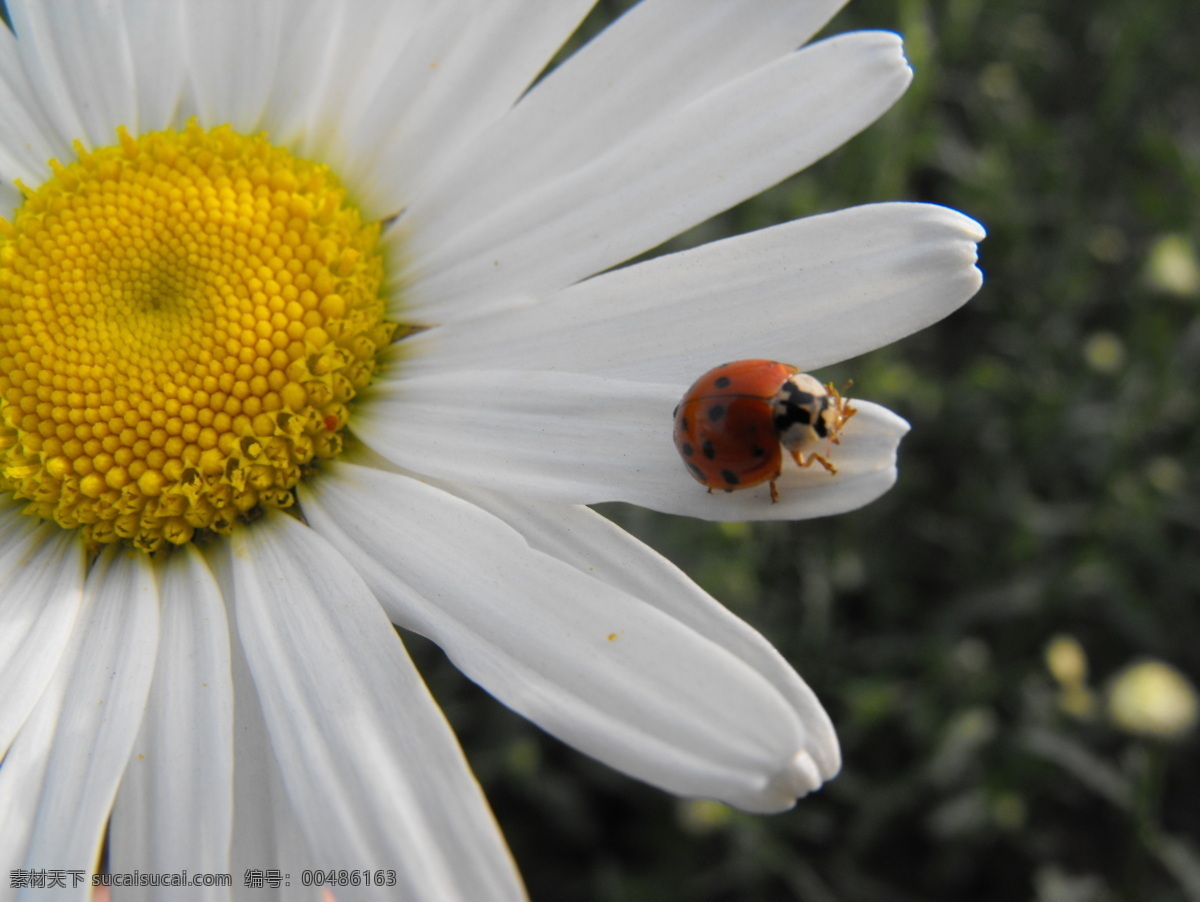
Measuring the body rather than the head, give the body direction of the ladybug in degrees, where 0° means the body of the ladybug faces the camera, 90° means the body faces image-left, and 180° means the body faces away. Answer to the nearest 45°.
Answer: approximately 270°
